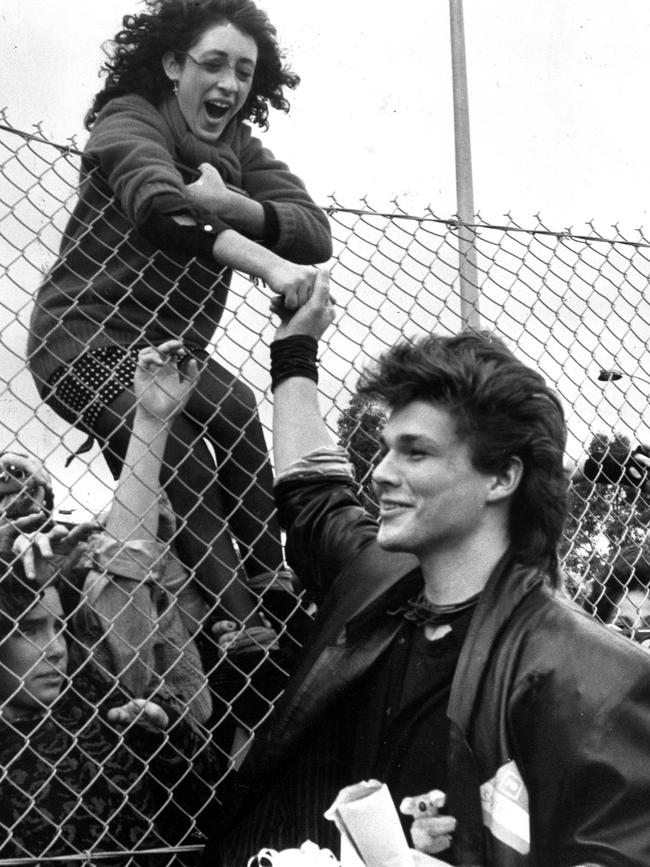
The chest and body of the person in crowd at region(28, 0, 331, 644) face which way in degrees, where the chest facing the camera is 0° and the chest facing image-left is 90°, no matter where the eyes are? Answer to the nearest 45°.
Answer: approximately 315°

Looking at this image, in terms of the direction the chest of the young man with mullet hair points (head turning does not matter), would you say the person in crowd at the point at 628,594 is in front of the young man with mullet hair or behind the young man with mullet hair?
behind

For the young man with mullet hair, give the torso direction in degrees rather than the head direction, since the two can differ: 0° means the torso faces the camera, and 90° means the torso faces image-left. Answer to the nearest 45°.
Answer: approximately 45°

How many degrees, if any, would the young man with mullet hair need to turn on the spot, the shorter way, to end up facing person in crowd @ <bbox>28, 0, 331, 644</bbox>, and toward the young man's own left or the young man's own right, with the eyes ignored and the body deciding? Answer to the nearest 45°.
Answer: approximately 90° to the young man's own right

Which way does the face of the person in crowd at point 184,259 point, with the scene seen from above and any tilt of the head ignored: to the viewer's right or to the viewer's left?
to the viewer's right

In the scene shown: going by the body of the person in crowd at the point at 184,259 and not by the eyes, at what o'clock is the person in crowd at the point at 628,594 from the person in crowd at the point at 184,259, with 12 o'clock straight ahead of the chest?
the person in crowd at the point at 628,594 is roughly at 10 o'clock from the person in crowd at the point at 184,259.

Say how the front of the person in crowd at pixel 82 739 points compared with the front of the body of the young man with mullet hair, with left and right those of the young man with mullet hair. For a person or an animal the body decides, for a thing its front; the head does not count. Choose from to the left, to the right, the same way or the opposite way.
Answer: to the left
